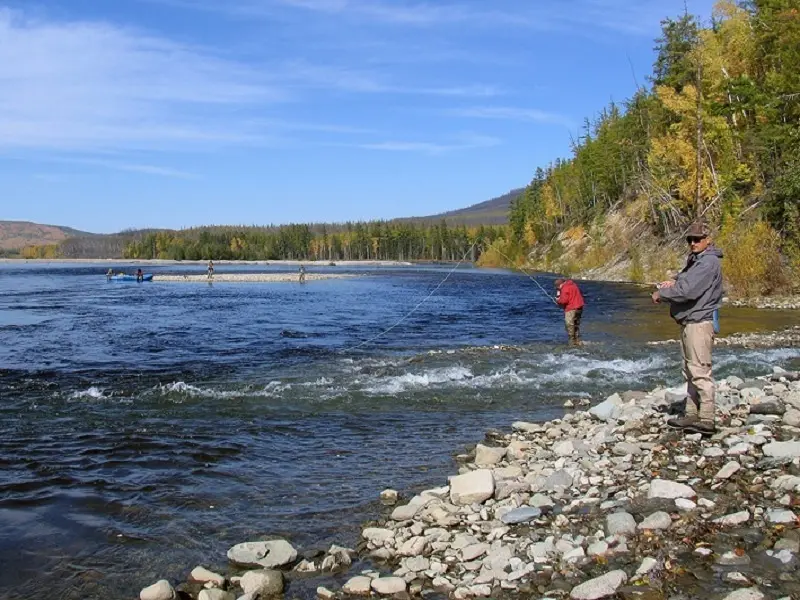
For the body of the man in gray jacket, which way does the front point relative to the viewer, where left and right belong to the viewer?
facing to the left of the viewer

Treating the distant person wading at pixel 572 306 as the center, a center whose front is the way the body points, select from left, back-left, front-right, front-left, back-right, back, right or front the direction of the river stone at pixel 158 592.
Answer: left

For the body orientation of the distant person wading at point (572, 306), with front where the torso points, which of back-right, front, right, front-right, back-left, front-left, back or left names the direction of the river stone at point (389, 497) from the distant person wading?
left

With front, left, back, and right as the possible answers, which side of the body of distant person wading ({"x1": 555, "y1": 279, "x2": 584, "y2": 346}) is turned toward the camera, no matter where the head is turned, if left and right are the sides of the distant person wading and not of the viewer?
left

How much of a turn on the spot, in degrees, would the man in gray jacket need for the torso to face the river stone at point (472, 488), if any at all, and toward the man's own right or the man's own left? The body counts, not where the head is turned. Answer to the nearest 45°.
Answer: approximately 45° to the man's own left

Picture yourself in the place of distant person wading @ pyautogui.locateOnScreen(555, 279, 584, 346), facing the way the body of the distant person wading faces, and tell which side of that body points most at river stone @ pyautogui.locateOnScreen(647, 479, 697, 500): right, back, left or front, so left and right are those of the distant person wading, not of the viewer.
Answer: left

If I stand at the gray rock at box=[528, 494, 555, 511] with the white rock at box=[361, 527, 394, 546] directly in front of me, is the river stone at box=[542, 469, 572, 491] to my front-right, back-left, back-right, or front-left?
back-right

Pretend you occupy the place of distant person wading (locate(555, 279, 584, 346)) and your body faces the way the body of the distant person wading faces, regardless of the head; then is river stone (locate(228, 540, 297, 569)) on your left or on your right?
on your left

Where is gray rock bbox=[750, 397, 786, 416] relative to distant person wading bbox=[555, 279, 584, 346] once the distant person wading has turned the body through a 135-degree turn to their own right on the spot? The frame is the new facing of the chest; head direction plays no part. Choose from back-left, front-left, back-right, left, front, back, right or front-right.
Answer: back-right

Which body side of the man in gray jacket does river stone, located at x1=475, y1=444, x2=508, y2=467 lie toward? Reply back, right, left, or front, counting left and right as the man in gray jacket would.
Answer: front

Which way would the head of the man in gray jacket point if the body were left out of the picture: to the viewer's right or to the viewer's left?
to the viewer's left

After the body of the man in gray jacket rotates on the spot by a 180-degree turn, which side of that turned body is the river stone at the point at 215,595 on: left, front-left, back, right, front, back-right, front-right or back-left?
back-right

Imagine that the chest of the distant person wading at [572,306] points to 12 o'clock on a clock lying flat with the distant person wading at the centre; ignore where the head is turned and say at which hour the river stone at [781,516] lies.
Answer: The river stone is roughly at 9 o'clock from the distant person wading.

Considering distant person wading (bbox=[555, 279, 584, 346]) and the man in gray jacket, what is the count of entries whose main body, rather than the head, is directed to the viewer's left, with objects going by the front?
2
